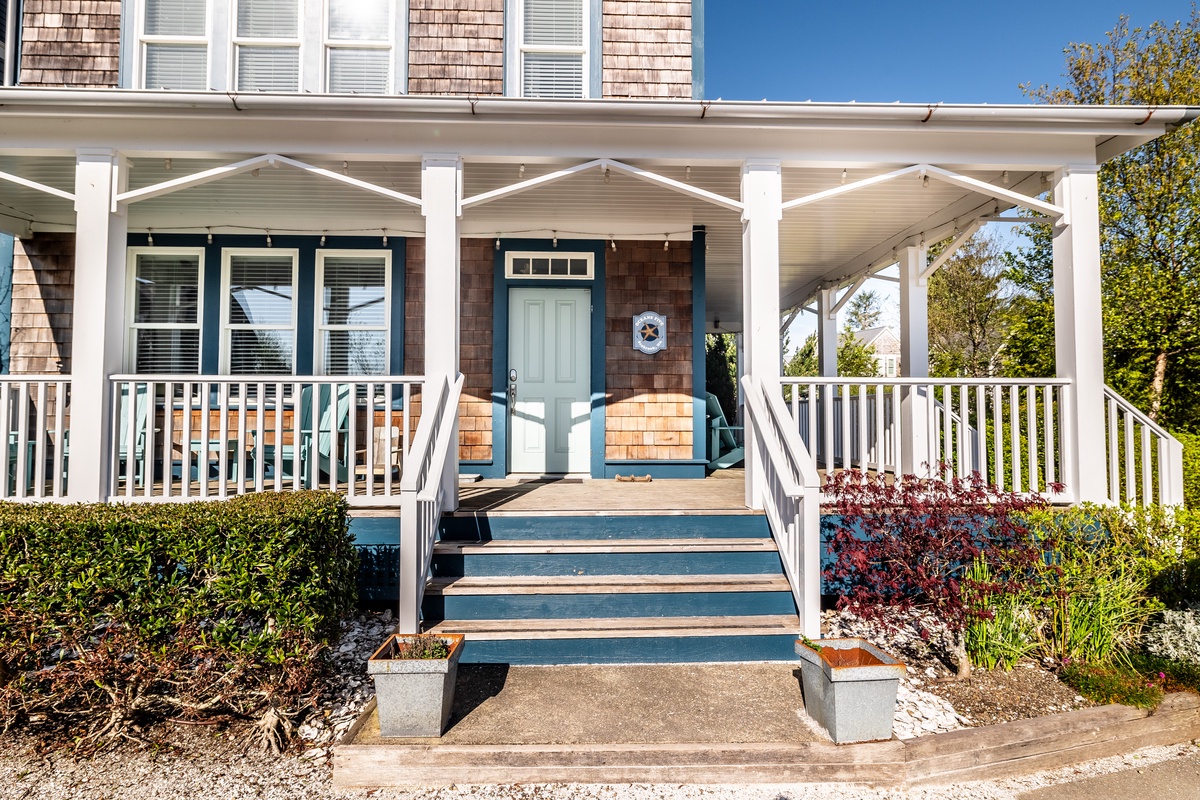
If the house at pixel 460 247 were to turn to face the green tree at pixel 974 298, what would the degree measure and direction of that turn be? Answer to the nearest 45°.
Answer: approximately 135° to its left

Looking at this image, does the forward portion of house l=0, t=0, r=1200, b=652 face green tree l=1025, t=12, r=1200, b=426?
no

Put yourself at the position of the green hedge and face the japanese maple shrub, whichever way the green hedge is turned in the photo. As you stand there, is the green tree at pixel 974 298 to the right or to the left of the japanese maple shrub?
left

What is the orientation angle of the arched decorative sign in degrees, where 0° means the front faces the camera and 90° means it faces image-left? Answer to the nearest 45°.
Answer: approximately 0°

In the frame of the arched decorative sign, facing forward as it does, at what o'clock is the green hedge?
The green hedge is roughly at 1 o'clock from the arched decorative sign.

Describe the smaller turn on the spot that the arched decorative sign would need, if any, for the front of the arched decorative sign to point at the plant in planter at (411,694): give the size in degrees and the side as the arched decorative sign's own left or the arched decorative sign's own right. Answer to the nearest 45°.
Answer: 0° — it already faces it

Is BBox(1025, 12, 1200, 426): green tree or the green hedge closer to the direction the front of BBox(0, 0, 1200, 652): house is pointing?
the green hedge

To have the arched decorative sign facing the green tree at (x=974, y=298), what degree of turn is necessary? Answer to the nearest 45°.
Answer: approximately 135° to its left

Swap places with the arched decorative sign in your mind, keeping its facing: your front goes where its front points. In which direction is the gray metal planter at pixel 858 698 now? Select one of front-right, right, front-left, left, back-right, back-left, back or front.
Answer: front

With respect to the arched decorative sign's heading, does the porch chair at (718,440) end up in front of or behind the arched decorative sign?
behind

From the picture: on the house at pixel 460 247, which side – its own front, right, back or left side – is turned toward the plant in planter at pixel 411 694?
front

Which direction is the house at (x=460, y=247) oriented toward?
toward the camera

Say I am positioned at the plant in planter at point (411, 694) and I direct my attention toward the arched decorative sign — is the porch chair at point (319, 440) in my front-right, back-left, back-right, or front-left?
front-left
